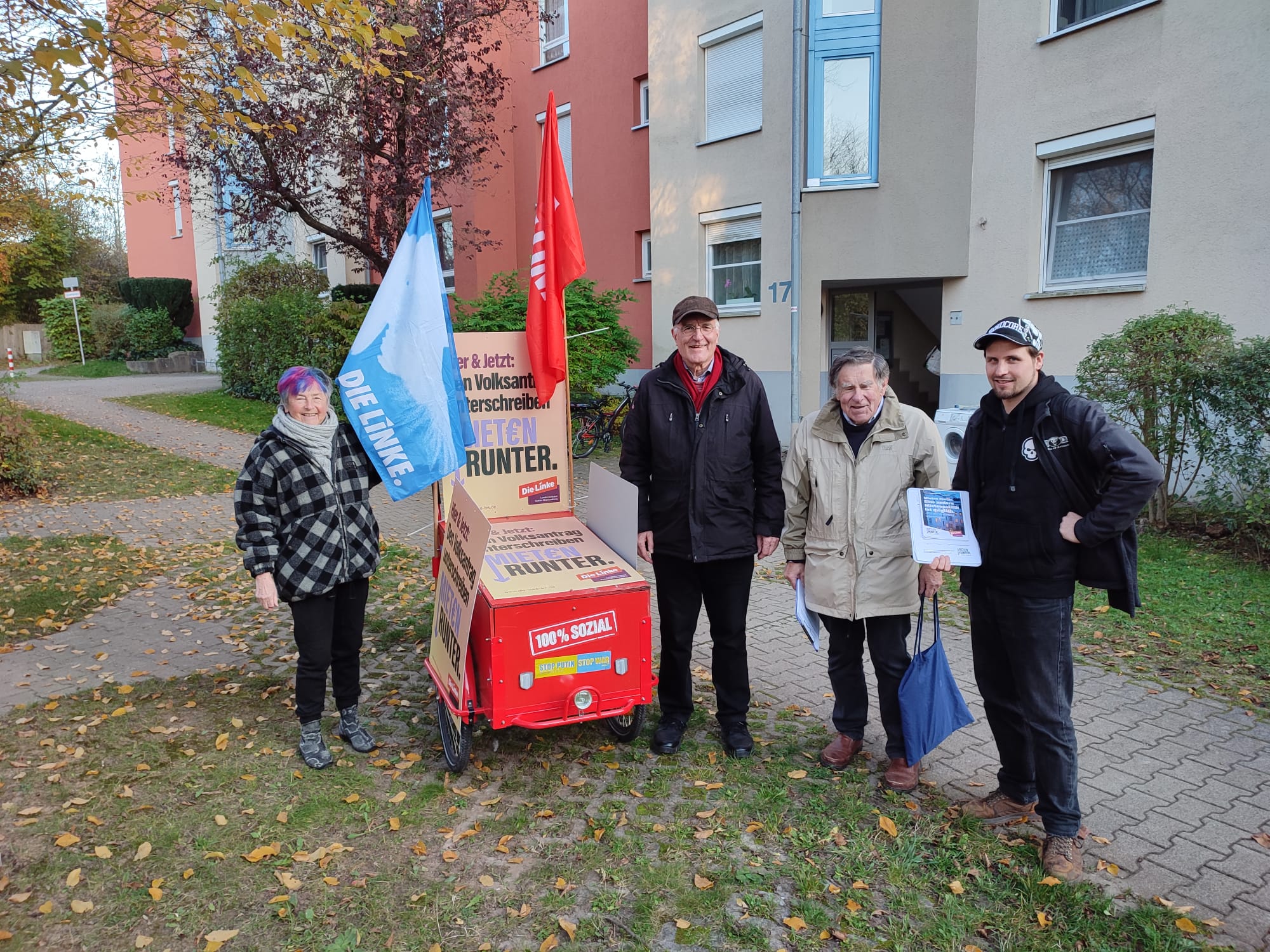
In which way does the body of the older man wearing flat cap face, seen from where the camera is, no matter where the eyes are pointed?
toward the camera

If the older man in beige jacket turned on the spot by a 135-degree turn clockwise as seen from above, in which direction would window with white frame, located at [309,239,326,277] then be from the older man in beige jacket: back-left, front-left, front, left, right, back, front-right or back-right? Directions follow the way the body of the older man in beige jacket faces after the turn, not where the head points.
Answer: front

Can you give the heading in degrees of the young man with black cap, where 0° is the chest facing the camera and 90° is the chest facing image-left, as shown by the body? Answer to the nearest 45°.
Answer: approximately 45°

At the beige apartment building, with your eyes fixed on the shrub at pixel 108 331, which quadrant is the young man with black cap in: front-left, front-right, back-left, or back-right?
back-left

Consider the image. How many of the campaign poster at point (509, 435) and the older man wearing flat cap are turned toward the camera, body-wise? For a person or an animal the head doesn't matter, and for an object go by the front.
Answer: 2

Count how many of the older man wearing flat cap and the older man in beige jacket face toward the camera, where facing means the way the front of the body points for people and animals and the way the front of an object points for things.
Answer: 2

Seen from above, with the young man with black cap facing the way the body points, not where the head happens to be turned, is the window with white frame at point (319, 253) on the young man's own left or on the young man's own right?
on the young man's own right

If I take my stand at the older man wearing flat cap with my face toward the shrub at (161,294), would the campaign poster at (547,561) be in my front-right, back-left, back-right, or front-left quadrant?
front-left

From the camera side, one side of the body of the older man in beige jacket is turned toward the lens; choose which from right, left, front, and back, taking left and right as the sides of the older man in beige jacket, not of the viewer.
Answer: front

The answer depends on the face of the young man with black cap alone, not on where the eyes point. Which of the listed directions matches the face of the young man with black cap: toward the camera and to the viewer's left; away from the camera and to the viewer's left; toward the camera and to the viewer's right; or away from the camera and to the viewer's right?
toward the camera and to the viewer's left

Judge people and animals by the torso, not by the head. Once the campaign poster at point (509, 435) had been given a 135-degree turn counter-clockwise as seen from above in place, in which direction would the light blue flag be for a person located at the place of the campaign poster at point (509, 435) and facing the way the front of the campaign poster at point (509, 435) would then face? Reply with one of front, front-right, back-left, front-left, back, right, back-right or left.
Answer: back

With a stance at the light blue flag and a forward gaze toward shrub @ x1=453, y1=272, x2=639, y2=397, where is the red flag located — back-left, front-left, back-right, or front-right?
front-right

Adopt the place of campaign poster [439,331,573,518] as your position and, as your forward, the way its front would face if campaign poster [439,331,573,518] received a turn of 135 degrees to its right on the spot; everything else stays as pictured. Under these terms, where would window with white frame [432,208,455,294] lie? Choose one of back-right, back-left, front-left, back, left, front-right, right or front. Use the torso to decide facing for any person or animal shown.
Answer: front-right

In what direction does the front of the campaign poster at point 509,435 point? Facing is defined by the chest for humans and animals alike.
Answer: toward the camera
